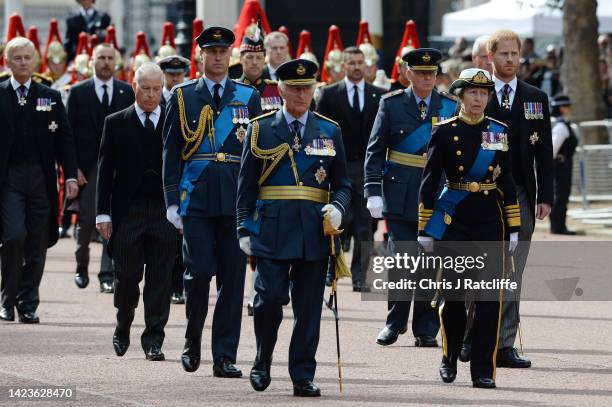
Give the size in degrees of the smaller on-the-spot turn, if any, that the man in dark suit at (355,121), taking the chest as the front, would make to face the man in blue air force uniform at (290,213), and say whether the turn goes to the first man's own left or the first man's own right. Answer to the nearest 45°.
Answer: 0° — they already face them

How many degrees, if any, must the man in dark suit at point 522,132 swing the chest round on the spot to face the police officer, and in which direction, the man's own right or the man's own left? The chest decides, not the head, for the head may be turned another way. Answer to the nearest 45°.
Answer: approximately 180°

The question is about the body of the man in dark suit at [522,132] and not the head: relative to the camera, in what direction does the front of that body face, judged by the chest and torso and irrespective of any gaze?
toward the camera

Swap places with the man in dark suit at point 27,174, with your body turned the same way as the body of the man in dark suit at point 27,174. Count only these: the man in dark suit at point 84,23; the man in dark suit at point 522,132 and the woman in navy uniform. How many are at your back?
1

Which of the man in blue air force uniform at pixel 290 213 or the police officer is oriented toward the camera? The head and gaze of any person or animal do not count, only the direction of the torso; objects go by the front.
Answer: the man in blue air force uniform

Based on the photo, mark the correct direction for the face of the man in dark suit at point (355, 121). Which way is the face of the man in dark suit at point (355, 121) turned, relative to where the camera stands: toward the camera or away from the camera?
toward the camera

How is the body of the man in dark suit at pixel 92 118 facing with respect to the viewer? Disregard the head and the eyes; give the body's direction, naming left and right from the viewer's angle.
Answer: facing the viewer

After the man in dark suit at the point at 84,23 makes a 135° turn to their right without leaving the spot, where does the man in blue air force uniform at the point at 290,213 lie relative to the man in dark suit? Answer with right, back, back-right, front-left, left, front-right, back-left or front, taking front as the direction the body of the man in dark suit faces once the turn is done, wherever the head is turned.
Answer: back-left

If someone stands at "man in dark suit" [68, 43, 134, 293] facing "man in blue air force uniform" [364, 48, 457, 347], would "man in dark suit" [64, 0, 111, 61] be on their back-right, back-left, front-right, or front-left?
back-left

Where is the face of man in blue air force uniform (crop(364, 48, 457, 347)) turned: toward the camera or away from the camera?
toward the camera

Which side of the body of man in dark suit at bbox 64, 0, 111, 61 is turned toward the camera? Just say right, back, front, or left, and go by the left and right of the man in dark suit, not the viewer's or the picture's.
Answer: front

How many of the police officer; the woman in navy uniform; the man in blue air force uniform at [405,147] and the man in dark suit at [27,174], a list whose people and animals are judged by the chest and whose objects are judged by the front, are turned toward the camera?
3

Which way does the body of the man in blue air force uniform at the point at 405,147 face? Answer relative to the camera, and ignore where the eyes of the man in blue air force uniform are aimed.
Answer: toward the camera

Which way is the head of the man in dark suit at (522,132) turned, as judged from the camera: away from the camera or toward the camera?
toward the camera

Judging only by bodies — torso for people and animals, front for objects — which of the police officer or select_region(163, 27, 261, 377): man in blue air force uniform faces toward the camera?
the man in blue air force uniform

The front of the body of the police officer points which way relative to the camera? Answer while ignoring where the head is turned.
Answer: to the viewer's right
